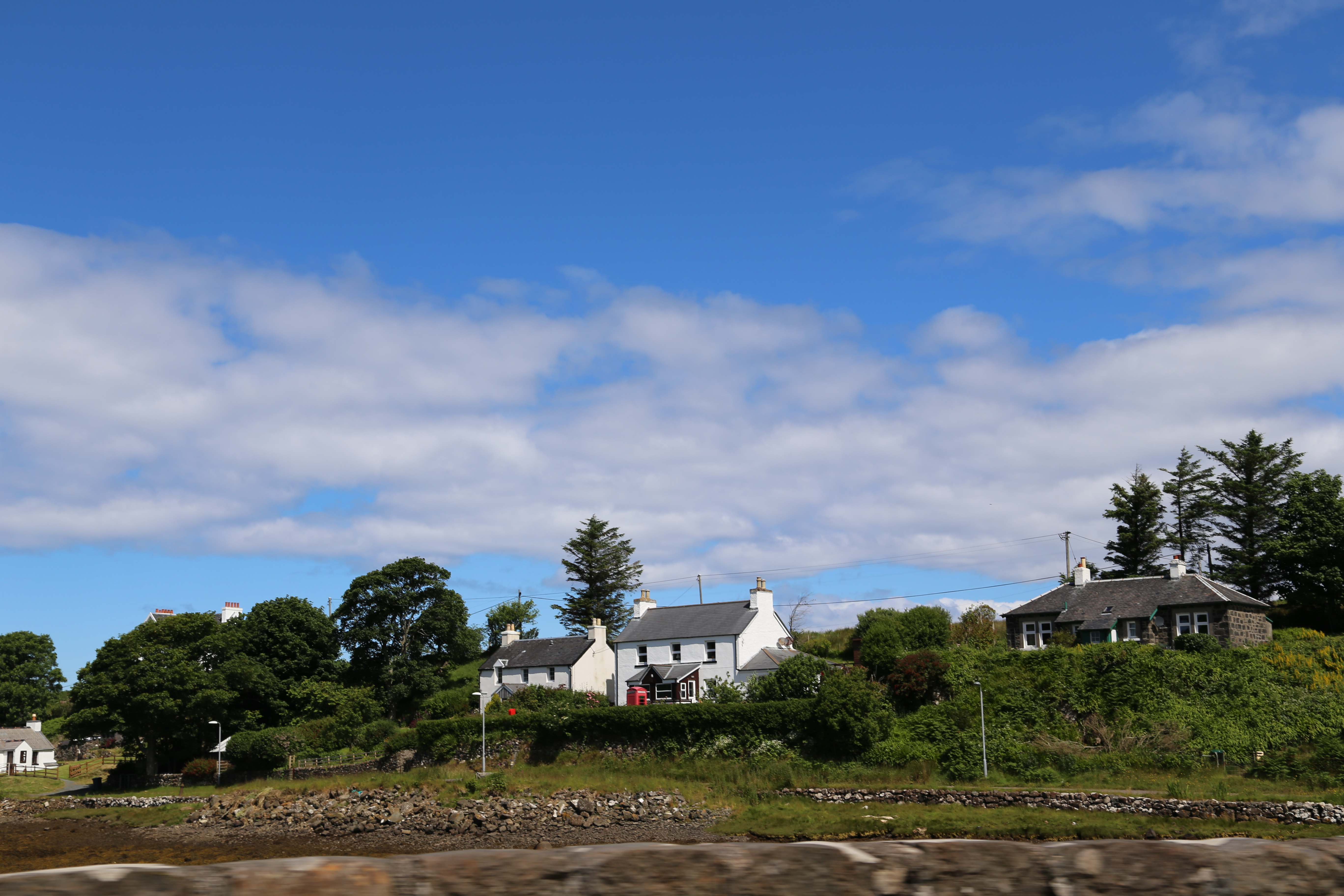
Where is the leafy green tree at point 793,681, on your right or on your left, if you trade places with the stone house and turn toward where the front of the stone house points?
on your right

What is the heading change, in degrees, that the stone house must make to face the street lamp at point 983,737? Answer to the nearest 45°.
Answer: approximately 45° to its right

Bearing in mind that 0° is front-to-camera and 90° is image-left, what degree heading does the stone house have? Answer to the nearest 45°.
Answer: approximately 0°

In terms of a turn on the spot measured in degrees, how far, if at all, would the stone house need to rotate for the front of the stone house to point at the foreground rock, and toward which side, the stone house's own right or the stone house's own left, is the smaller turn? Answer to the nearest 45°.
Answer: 0° — it already faces it

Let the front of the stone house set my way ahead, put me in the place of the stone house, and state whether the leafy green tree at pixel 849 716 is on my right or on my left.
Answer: on my right

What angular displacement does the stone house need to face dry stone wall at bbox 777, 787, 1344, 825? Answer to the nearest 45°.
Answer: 0° — it already faces it
